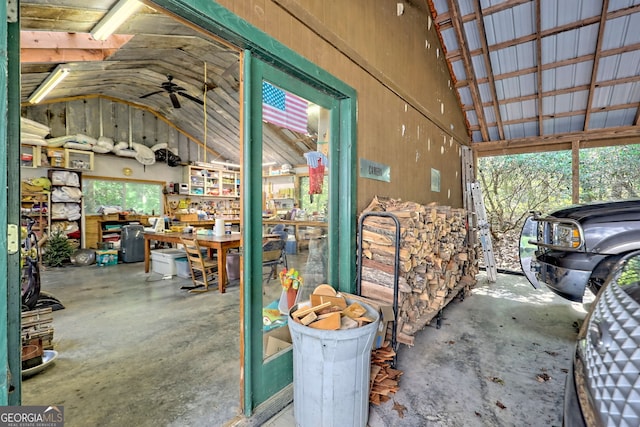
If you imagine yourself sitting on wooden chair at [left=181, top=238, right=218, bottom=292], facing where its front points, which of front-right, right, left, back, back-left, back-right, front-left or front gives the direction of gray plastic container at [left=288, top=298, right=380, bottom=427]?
back-right

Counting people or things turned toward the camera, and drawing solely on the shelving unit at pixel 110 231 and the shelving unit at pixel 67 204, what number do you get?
2

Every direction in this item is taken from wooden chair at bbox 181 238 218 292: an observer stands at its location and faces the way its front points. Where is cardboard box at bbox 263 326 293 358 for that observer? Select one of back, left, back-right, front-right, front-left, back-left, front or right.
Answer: back-right

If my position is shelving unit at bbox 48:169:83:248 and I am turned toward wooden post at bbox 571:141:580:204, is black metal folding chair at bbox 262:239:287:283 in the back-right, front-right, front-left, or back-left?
front-right

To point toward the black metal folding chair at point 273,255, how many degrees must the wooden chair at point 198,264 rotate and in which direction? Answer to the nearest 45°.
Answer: approximately 45° to its right

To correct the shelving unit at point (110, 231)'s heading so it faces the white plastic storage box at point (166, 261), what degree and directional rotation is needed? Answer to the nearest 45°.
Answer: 0° — it already faces it

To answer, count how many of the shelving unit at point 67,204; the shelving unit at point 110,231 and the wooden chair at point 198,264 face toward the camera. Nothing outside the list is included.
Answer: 2

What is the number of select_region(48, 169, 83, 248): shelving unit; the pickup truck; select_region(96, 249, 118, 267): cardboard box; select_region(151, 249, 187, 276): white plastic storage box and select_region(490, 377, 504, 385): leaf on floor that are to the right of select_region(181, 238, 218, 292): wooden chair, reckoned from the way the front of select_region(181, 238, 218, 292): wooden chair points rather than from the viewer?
2

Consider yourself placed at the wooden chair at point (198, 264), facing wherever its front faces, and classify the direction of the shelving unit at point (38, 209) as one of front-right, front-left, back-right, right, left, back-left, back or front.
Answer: left

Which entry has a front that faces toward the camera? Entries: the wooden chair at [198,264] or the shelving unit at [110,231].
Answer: the shelving unit

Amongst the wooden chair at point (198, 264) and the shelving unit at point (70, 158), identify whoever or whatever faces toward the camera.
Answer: the shelving unit

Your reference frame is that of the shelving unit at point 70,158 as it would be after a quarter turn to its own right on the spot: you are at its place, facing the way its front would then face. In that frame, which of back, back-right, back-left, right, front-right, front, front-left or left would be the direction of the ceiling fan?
back-left

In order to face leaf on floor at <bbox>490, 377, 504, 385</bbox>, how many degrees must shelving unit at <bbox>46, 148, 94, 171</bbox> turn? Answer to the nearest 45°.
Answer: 0° — it already faces it

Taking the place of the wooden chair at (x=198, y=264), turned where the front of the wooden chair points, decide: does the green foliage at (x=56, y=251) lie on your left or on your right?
on your left

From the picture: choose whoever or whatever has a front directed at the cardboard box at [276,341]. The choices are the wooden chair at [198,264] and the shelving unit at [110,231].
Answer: the shelving unit

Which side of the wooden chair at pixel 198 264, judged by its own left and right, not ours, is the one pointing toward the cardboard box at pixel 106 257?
left

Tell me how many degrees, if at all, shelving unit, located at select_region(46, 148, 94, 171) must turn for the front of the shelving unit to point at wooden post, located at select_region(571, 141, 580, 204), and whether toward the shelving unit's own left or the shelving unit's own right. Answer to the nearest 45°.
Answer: approximately 45° to the shelving unit's own left

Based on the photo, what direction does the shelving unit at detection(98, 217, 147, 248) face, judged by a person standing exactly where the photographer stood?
facing the viewer
